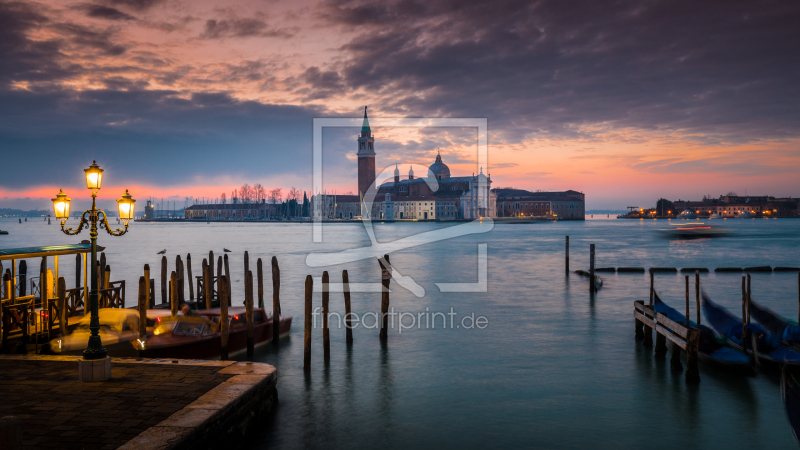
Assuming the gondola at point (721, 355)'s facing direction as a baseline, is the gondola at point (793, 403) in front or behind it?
behind

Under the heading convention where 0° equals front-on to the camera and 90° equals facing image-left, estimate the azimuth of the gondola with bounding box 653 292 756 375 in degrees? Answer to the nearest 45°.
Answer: approximately 135°

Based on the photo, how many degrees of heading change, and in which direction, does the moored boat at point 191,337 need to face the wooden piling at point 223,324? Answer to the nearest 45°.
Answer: approximately 90° to its left
